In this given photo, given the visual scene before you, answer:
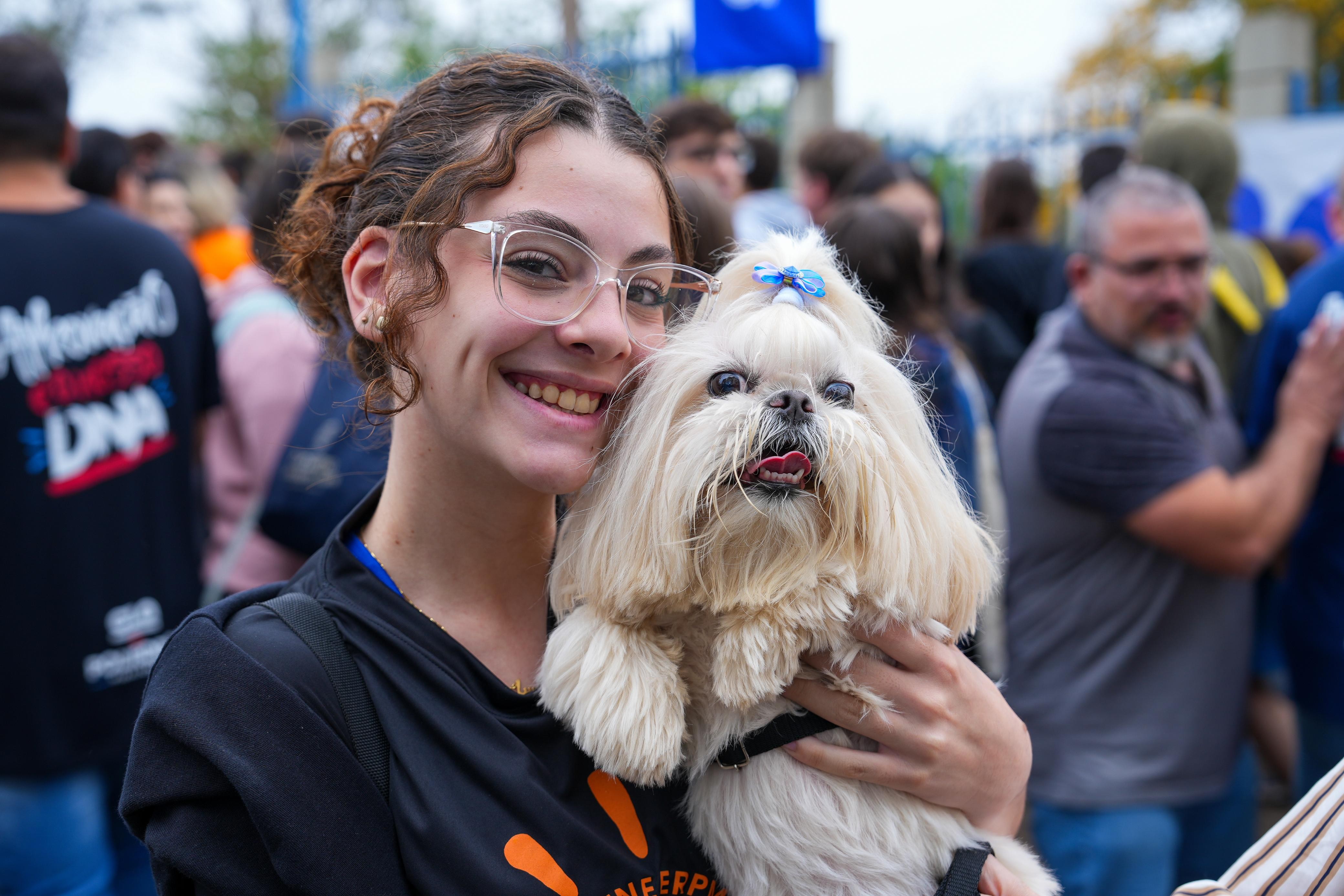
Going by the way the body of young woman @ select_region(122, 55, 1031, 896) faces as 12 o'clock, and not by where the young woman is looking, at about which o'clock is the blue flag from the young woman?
The blue flag is roughly at 8 o'clock from the young woman.

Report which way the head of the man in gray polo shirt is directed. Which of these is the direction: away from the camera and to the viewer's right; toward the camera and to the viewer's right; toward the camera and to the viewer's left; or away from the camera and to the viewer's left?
toward the camera and to the viewer's right

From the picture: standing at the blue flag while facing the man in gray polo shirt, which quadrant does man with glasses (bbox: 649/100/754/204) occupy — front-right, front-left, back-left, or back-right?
front-right

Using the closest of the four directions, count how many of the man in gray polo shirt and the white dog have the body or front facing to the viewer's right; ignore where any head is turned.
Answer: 1

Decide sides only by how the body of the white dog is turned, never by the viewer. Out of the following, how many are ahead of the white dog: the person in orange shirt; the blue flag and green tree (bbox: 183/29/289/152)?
0

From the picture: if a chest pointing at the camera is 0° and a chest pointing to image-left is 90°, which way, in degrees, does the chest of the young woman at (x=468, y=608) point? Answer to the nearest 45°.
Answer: approximately 315°

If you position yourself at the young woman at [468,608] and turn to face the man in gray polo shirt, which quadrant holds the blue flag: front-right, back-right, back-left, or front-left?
front-left

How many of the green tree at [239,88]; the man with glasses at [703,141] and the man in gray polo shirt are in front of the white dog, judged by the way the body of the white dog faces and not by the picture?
0

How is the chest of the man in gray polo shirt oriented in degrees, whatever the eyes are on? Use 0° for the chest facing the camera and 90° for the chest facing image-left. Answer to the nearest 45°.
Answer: approximately 270°

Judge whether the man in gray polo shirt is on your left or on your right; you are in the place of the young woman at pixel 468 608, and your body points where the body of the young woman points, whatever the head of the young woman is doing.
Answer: on your left

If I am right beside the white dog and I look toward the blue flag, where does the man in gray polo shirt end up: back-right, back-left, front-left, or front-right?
front-right

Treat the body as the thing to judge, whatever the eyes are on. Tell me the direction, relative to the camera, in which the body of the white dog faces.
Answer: toward the camera
